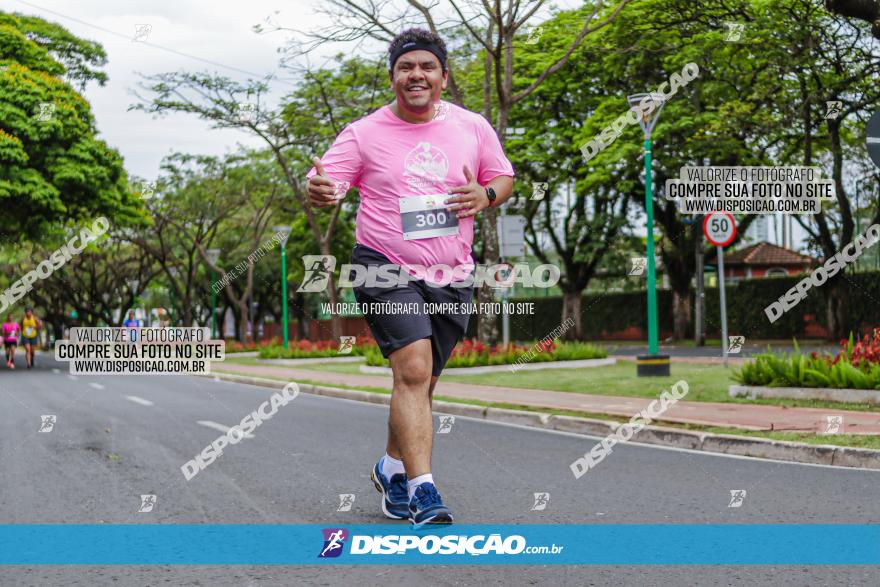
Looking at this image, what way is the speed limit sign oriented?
toward the camera

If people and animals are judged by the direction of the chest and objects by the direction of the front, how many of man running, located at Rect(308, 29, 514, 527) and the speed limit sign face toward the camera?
2

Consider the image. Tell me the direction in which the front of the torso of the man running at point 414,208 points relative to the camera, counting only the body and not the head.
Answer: toward the camera

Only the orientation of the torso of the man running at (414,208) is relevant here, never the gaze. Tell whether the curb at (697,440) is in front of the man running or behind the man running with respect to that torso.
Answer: behind

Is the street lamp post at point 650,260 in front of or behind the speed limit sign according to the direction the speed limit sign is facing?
in front

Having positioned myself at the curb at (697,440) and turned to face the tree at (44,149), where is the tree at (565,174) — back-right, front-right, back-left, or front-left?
front-right

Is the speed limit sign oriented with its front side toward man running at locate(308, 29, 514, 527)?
yes

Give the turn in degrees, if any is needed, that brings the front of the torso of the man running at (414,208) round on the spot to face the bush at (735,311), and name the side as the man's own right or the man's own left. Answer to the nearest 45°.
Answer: approximately 180°

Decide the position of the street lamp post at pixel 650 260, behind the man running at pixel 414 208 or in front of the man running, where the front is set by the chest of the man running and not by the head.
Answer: behind

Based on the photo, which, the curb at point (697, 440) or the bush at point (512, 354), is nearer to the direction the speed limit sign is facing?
the curb

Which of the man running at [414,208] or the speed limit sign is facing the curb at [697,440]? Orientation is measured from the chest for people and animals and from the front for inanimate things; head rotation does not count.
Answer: the speed limit sign
